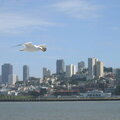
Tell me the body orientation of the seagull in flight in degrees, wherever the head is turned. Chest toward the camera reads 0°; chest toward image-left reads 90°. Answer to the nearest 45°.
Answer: approximately 270°
